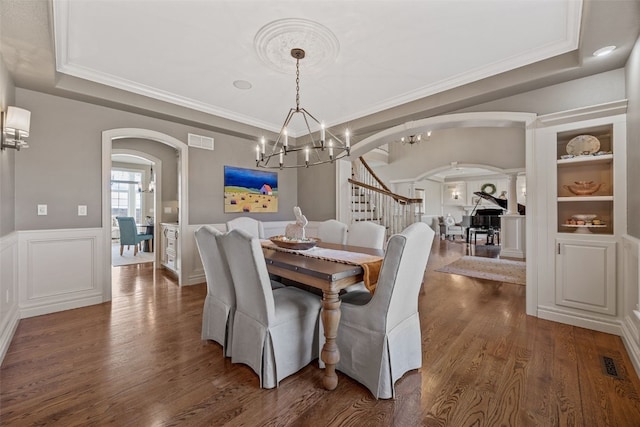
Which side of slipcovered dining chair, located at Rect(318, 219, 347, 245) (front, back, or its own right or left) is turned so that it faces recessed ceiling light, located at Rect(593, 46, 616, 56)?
left

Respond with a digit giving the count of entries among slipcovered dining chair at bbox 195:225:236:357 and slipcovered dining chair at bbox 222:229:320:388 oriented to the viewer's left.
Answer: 0

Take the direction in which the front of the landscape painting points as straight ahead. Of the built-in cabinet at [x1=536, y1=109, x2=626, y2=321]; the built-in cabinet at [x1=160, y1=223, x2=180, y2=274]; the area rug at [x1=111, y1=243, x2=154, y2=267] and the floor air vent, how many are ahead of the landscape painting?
2

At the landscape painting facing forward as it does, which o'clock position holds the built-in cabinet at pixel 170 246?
The built-in cabinet is roughly at 5 o'clock from the landscape painting.

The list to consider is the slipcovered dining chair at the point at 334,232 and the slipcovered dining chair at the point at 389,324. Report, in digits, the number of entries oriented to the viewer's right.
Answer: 0

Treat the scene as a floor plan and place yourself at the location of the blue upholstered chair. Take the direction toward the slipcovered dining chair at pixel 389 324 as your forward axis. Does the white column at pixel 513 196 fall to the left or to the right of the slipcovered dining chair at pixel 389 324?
left

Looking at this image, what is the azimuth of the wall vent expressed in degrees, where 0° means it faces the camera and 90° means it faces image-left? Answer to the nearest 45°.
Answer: approximately 315°

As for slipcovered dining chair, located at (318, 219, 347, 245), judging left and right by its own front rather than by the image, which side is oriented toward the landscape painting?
right

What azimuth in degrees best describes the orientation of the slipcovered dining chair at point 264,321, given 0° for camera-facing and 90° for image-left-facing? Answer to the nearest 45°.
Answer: approximately 225°

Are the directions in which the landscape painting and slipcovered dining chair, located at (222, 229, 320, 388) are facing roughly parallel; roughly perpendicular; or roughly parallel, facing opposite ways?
roughly perpendicular

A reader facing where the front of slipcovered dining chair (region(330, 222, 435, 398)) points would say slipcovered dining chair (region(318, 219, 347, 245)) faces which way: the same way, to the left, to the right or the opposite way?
to the left

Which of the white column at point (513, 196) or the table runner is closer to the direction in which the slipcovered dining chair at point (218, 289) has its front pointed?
the white column

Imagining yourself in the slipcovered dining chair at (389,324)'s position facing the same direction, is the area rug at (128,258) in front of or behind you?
in front
